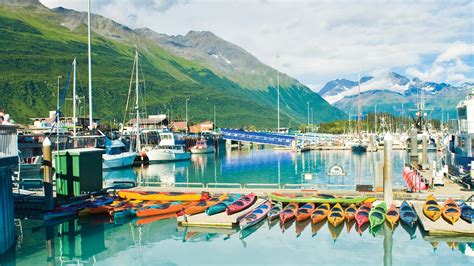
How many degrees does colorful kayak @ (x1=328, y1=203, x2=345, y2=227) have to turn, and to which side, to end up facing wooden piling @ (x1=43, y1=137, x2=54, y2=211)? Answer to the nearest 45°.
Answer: approximately 90° to its right

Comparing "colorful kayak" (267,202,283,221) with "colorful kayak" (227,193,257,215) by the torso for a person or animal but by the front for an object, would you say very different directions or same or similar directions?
same or similar directions

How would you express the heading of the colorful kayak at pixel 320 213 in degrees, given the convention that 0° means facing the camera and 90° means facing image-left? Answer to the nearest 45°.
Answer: approximately 45°

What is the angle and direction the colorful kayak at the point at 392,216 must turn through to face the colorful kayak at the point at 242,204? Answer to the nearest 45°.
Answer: approximately 90° to its right

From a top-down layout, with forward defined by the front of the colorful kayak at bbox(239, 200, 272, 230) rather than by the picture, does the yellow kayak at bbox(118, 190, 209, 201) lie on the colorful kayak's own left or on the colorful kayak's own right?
on the colorful kayak's own right

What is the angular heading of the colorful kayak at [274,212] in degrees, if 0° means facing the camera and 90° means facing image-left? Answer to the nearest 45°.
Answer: approximately 45°

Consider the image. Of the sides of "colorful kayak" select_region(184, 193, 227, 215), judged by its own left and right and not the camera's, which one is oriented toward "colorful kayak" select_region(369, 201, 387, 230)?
left

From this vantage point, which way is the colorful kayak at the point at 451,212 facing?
toward the camera

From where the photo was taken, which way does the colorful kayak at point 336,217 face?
toward the camera

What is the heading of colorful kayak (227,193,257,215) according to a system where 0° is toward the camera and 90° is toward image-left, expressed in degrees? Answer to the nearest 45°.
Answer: approximately 45°

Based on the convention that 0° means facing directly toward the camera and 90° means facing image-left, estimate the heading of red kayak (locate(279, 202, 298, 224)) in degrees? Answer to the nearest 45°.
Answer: approximately 45°

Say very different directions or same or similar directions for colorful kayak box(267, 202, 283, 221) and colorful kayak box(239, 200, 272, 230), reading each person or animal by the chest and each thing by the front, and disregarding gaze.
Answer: same or similar directions

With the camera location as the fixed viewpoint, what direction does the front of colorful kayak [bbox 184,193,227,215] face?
facing the viewer and to the left of the viewer

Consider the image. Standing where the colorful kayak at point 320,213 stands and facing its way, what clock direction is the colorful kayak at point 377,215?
the colorful kayak at point 377,215 is roughly at 8 o'clock from the colorful kayak at point 320,213.

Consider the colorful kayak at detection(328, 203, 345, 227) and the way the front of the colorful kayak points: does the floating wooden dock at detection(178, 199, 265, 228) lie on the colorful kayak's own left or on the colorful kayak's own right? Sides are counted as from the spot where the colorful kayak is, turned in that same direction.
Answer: on the colorful kayak's own right

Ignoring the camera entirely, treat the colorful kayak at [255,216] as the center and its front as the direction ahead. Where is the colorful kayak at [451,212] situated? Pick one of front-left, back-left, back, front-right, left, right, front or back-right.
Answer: back-left

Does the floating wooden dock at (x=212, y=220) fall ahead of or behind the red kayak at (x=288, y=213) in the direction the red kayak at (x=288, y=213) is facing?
ahead
